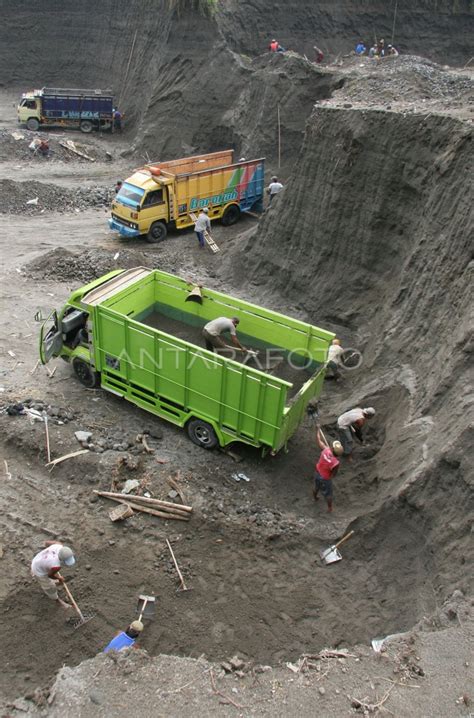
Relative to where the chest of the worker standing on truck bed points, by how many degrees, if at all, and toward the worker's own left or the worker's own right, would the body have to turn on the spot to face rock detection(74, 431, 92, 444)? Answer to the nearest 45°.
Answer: approximately 135° to the worker's own right

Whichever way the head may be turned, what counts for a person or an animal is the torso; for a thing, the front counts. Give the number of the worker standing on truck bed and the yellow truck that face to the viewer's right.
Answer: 1

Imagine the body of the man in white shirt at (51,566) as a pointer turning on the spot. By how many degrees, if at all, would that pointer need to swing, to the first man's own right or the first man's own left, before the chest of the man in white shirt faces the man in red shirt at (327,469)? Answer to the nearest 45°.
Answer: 0° — they already face them

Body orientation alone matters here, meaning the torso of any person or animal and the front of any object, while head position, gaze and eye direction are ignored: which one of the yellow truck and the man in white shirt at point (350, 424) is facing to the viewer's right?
the man in white shirt

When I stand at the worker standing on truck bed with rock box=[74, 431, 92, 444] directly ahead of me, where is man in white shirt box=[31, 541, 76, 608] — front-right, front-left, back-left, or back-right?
front-left

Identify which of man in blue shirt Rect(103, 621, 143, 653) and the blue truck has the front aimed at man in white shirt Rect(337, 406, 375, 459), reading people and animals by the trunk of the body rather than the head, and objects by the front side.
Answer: the man in blue shirt

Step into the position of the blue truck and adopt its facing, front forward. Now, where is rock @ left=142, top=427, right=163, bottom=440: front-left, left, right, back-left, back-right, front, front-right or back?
left

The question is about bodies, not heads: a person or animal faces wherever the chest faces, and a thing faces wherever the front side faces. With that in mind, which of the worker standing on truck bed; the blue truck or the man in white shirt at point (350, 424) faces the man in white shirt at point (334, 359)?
the worker standing on truck bed

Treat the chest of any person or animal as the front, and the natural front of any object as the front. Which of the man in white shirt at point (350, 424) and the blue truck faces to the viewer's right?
the man in white shirt

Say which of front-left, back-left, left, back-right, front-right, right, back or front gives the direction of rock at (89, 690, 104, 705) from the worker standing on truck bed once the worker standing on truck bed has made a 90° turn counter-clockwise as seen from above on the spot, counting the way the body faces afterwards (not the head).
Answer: back

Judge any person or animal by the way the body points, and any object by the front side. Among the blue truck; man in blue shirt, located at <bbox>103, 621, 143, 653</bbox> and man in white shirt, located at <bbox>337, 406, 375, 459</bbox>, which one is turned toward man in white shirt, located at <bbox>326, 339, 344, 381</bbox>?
the man in blue shirt

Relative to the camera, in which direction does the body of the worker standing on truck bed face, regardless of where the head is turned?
to the viewer's right

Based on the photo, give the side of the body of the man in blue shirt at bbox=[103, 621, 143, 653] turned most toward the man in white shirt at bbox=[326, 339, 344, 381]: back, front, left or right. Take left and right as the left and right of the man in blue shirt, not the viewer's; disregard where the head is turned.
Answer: front

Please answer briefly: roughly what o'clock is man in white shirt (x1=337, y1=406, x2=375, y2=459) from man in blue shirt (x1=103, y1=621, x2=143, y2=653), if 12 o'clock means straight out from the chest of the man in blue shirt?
The man in white shirt is roughly at 12 o'clock from the man in blue shirt.

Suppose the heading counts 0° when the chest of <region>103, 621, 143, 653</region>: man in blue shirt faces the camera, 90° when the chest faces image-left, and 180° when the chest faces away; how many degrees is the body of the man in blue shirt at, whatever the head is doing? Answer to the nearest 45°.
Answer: approximately 225°

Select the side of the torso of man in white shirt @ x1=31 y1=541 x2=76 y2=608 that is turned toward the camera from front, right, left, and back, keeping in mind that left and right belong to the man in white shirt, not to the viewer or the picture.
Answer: right

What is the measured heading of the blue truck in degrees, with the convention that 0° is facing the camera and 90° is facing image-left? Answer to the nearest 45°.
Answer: approximately 90°

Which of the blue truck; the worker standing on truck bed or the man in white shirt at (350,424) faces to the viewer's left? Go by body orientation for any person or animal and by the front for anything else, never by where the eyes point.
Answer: the blue truck

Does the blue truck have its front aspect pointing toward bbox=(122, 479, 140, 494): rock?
no

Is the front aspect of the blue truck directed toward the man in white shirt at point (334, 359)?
no
